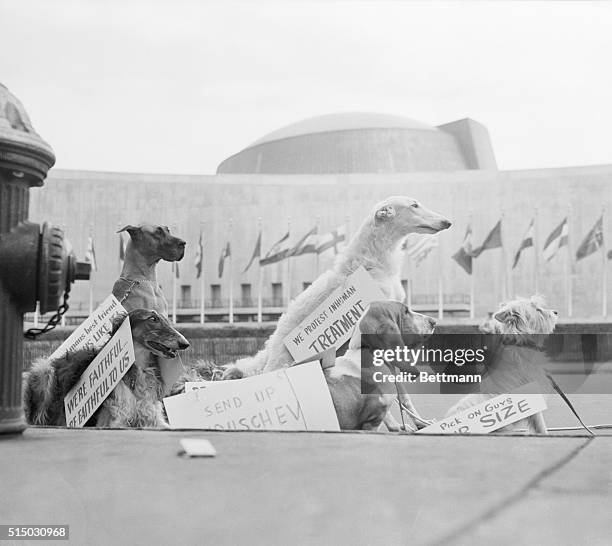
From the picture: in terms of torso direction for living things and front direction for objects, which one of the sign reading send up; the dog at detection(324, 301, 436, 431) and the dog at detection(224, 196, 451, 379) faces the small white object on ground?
the sign reading send up

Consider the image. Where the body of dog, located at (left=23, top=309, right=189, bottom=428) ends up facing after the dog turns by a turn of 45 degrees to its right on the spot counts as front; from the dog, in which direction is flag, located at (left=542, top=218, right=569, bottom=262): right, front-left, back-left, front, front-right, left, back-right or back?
left

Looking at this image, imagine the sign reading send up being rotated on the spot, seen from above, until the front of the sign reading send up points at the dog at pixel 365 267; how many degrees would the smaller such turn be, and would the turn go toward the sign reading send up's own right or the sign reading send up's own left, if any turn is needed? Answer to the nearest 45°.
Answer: approximately 135° to the sign reading send up's own left

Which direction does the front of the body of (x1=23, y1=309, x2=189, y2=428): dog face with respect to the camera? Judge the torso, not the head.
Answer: to the viewer's right

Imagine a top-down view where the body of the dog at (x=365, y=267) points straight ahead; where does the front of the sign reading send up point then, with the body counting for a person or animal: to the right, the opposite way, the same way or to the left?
to the right

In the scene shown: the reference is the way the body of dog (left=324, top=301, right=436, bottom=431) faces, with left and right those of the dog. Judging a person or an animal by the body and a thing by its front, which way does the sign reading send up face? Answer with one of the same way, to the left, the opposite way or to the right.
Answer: to the right

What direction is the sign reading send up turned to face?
toward the camera

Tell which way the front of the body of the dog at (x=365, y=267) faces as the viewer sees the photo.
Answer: to the viewer's right

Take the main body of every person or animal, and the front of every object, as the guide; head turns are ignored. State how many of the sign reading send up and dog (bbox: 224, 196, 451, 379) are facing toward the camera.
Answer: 1

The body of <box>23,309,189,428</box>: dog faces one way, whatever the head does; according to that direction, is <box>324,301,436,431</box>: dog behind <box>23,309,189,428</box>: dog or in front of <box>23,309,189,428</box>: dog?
in front

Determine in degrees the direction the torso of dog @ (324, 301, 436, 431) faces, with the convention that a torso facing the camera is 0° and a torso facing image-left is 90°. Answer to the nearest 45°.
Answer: approximately 270°

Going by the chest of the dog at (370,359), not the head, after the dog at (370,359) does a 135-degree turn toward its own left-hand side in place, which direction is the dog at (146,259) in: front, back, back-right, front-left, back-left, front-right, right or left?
front

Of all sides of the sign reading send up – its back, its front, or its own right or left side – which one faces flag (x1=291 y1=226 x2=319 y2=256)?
back

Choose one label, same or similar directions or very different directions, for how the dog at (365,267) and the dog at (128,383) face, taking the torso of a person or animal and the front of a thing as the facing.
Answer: same or similar directions

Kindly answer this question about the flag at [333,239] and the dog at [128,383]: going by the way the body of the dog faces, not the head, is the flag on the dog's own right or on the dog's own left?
on the dog's own left

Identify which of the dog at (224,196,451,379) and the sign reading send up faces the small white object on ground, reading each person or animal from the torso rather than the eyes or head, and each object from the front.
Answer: the sign reading send up
